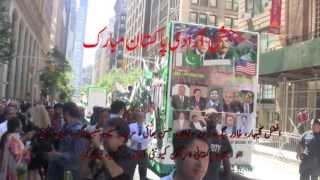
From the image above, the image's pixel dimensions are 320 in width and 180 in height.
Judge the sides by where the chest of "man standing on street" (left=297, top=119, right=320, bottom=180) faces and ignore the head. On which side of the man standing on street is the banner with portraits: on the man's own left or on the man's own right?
on the man's own right

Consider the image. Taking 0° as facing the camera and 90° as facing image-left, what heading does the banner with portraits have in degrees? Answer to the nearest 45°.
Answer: approximately 0°

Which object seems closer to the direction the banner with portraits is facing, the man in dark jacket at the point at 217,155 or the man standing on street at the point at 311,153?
the man in dark jacket

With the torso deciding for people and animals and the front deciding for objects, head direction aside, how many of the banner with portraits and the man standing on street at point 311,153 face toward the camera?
2

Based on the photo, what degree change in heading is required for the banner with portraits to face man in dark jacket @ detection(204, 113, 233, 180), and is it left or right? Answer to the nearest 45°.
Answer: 0° — it already faces them

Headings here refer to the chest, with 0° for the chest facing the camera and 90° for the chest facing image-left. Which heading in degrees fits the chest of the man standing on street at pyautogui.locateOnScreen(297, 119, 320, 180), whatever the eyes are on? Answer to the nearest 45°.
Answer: approximately 0°

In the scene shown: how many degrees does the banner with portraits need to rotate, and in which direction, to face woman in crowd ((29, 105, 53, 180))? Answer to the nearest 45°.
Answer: approximately 45° to its right

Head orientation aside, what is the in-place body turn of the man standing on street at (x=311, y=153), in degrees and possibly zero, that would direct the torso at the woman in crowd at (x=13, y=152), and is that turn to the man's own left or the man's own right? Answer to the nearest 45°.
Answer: approximately 45° to the man's own right
